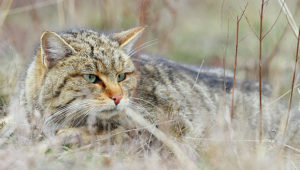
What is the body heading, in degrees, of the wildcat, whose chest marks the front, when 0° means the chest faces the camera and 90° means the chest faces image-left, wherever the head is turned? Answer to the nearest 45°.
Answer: approximately 45°
